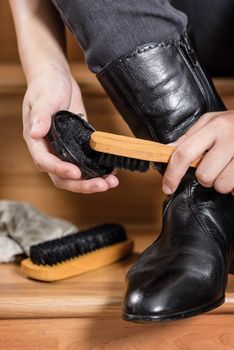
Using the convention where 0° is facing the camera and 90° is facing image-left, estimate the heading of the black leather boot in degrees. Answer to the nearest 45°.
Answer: approximately 45°
